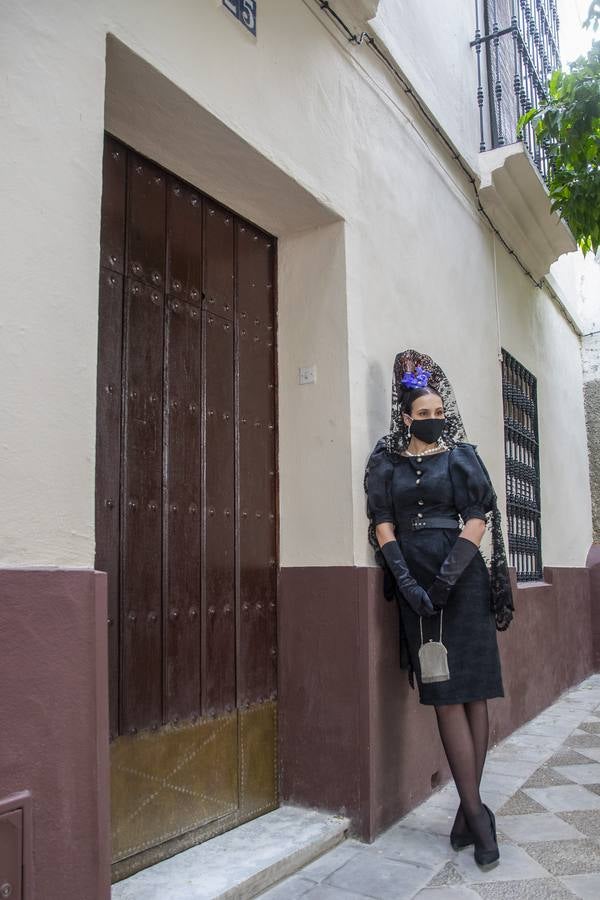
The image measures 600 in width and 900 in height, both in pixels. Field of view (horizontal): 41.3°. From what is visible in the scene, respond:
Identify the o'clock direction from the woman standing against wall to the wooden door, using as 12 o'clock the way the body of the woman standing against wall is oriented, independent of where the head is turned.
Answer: The wooden door is roughly at 2 o'clock from the woman standing against wall.

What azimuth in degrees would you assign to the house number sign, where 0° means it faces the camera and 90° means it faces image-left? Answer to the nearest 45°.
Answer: approximately 315°

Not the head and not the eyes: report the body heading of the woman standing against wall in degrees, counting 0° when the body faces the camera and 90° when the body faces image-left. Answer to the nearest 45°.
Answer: approximately 0°

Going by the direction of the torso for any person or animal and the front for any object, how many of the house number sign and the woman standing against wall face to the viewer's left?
0
